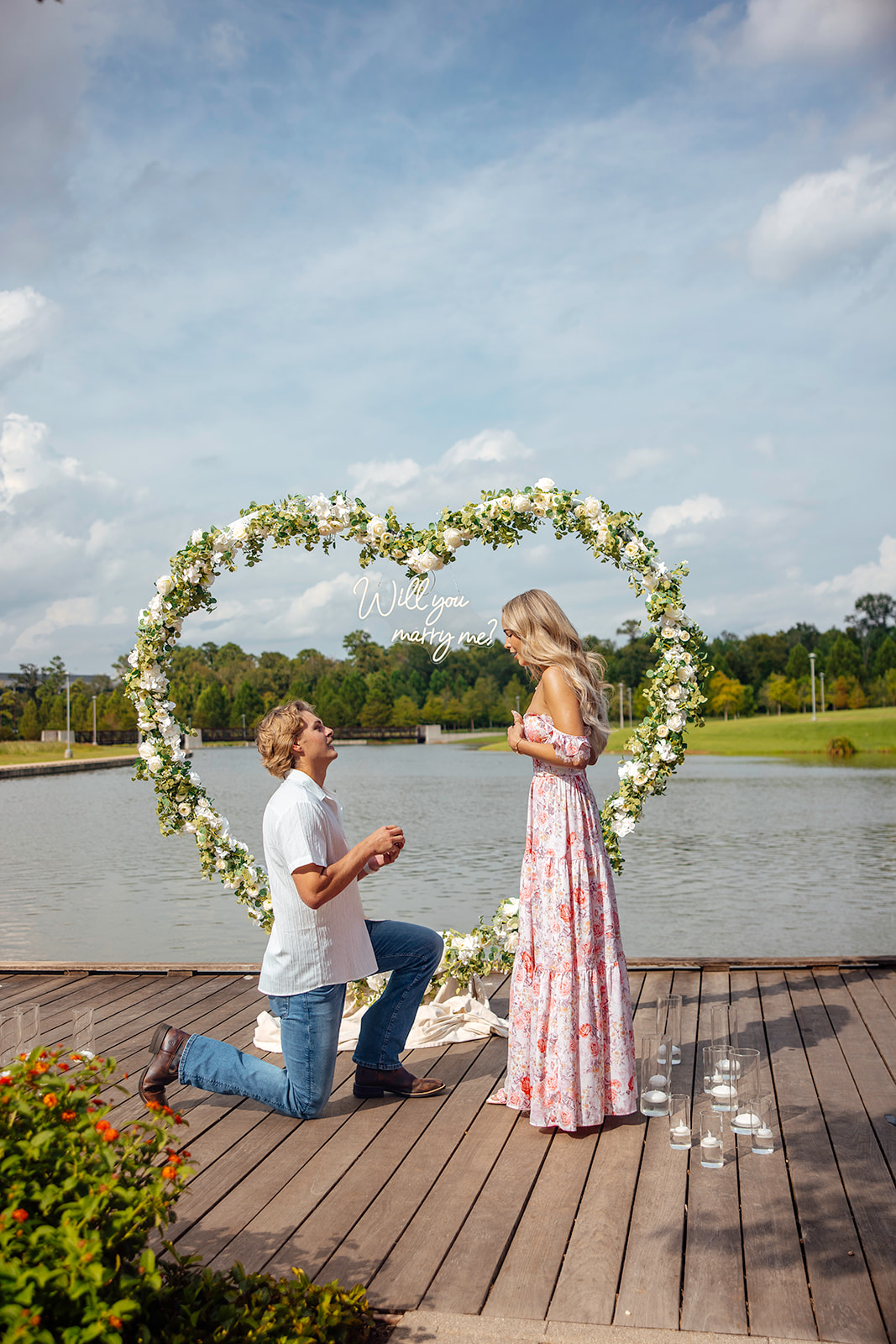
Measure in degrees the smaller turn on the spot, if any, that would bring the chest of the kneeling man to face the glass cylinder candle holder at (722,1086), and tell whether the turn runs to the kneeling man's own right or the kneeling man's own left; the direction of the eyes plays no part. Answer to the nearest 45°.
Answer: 0° — they already face it

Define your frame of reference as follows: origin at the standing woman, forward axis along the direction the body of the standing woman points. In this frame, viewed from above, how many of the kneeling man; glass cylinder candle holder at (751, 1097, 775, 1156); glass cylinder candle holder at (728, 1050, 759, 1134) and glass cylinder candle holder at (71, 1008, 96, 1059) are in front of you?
2

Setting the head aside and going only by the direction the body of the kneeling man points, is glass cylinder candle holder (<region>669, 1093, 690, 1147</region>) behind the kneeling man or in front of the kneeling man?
in front

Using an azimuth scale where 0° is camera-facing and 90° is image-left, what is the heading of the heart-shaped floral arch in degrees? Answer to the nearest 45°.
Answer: approximately 0°

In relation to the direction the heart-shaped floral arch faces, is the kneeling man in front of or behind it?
in front

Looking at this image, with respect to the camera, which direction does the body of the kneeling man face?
to the viewer's right

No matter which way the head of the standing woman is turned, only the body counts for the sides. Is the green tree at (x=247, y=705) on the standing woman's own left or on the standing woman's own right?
on the standing woman's own right

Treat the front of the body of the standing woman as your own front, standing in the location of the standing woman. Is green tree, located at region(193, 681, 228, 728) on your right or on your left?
on your right

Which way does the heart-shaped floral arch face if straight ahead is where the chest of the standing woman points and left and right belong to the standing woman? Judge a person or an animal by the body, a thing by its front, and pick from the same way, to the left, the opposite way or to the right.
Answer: to the left

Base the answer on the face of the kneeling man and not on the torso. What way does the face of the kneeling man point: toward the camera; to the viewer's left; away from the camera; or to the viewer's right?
to the viewer's right

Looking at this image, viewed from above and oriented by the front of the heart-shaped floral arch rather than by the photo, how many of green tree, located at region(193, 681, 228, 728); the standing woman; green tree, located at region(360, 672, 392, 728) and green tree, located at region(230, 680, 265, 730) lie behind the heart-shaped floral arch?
3

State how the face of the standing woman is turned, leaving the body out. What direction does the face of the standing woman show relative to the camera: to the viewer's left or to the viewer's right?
to the viewer's left

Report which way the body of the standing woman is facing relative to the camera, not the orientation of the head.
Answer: to the viewer's left

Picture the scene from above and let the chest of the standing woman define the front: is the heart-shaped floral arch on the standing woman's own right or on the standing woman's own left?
on the standing woman's own right

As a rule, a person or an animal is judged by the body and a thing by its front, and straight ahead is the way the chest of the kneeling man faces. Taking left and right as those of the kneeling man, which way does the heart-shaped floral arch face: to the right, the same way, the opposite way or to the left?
to the right

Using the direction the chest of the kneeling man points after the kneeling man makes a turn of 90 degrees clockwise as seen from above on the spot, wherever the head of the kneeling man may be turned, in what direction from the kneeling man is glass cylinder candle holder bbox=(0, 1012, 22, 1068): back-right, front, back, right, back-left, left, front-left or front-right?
right

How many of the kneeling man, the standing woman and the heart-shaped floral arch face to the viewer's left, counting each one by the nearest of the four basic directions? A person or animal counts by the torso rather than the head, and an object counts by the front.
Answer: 1

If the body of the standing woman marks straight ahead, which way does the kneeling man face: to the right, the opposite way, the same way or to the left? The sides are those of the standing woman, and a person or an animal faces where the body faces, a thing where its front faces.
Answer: the opposite way

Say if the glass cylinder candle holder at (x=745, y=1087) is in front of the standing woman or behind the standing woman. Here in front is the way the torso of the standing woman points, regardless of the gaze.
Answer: behind
